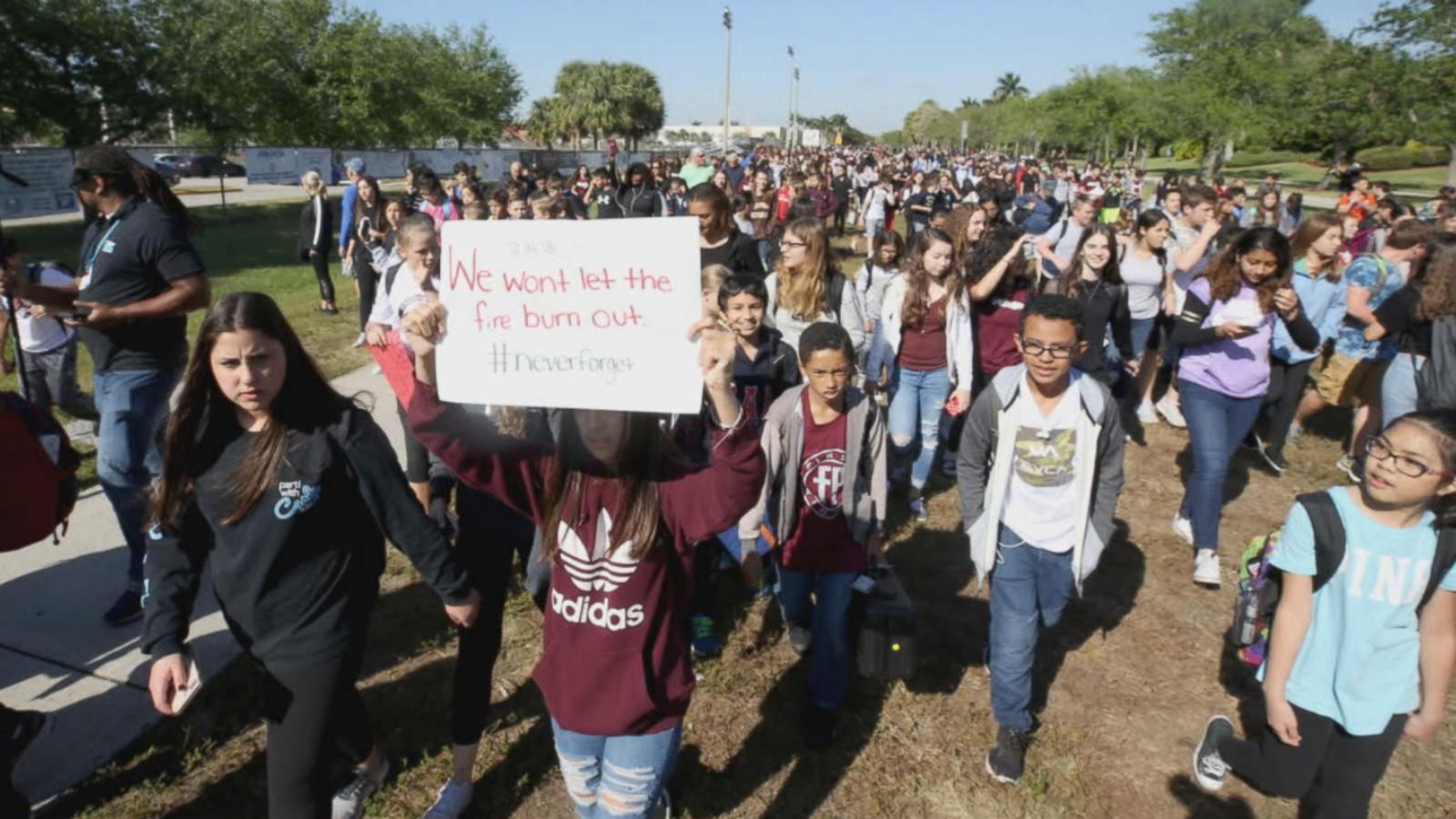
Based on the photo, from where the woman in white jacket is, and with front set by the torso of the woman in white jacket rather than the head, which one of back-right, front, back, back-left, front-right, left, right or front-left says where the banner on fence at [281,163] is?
back-right

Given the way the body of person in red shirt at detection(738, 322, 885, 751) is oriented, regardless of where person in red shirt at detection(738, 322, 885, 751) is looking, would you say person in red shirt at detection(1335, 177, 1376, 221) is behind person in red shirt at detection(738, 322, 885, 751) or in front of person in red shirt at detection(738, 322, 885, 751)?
behind

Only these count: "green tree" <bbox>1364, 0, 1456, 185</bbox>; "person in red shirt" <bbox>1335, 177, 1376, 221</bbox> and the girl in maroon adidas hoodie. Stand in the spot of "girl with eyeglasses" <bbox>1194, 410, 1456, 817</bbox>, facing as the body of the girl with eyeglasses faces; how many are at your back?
2

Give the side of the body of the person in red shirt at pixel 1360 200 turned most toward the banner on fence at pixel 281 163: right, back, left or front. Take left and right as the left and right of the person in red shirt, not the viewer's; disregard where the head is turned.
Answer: right

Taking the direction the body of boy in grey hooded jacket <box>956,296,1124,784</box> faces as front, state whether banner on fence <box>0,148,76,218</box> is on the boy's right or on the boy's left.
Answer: on the boy's right

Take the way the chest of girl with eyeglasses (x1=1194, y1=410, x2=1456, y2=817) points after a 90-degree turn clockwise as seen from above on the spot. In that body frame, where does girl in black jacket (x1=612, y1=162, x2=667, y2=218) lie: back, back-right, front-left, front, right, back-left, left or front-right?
front-right

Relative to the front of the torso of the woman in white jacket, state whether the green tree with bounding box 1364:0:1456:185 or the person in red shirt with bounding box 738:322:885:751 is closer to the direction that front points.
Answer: the person in red shirt

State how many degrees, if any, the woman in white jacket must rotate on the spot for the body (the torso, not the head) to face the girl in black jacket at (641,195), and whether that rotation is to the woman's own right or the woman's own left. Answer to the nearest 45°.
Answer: approximately 135° to the woman's own right

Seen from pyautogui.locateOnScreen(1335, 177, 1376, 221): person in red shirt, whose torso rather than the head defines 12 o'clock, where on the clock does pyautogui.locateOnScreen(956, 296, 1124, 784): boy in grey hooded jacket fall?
The boy in grey hooded jacket is roughly at 12 o'clock from the person in red shirt.

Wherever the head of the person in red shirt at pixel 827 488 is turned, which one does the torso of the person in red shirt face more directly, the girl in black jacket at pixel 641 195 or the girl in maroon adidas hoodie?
the girl in maroon adidas hoodie

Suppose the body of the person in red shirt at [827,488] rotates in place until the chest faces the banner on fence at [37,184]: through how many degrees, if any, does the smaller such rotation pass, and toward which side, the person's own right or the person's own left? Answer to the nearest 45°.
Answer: approximately 135° to the person's own right
